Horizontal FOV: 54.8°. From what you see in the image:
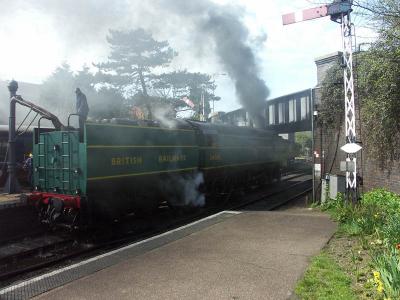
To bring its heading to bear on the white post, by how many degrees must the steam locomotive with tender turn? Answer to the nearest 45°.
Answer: approximately 45° to its right

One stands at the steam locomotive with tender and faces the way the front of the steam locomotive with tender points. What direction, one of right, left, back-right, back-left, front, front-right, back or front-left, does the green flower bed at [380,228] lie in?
right

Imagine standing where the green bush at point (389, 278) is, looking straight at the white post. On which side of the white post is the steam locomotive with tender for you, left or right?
left

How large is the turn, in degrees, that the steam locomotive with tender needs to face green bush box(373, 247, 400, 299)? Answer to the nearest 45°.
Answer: approximately 90° to its right

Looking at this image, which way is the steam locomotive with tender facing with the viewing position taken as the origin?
facing away from the viewer and to the right of the viewer

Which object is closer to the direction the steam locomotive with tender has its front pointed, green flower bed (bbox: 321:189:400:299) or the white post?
the white post

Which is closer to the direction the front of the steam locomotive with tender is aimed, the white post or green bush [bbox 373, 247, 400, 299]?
the white post
